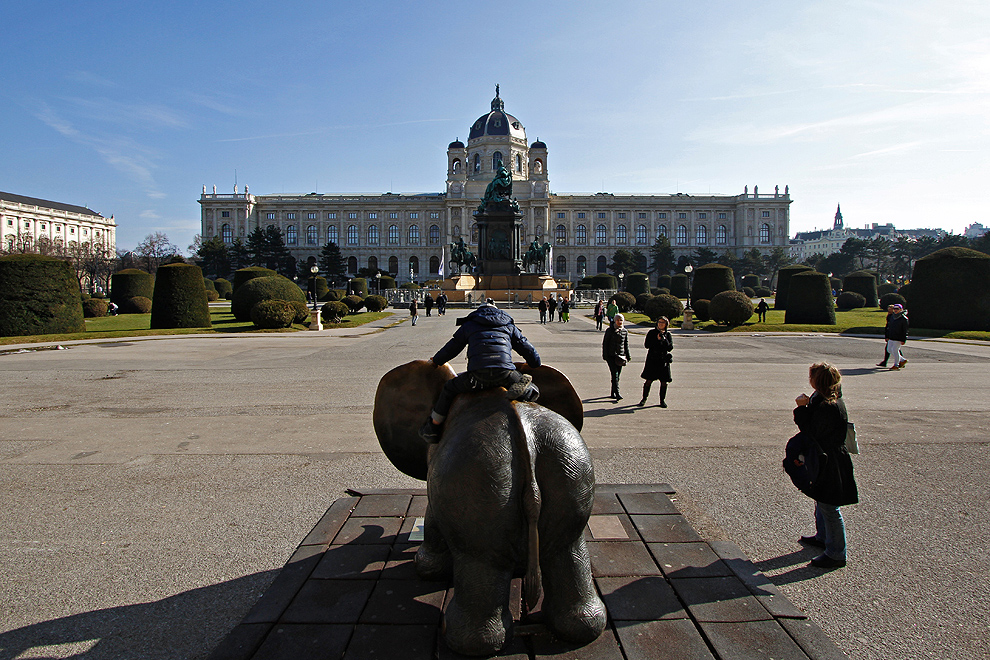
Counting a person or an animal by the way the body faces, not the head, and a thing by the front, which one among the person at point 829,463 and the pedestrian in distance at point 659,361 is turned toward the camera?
the pedestrian in distance

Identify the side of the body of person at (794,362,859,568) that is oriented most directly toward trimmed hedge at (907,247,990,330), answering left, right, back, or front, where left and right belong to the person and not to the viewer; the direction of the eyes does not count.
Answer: right

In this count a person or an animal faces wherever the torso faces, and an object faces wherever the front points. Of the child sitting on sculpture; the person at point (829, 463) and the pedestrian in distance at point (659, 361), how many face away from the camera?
1

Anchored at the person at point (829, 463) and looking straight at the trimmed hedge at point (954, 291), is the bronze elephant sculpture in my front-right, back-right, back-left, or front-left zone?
back-left

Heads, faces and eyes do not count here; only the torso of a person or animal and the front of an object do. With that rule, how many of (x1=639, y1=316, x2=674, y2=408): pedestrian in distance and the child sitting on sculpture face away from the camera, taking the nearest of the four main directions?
1

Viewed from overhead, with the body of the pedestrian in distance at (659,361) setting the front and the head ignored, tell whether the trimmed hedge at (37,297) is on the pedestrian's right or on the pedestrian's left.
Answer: on the pedestrian's right

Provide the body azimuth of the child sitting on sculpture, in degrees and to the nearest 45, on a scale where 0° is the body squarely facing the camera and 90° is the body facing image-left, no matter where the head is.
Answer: approximately 180°

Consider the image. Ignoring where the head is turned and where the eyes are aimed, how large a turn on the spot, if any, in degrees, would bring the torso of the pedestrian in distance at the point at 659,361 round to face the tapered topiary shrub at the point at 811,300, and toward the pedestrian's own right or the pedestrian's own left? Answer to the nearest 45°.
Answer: approximately 180°

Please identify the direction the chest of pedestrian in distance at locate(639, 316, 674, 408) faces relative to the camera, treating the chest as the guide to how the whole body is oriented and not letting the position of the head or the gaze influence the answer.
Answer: toward the camera
